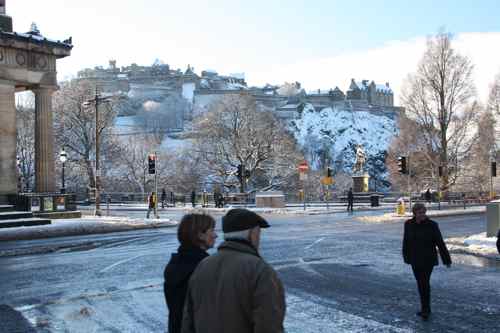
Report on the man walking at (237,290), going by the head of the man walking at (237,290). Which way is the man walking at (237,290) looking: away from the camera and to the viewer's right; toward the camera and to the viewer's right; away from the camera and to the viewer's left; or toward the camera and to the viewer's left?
away from the camera and to the viewer's right

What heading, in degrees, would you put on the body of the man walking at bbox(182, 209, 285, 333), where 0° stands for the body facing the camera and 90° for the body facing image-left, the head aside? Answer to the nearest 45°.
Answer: approximately 225°

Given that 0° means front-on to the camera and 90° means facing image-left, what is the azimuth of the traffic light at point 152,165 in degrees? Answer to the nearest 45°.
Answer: approximately 0°

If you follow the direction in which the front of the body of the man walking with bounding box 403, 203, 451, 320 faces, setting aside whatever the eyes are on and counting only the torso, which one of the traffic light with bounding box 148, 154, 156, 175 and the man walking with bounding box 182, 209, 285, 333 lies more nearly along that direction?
the man walking

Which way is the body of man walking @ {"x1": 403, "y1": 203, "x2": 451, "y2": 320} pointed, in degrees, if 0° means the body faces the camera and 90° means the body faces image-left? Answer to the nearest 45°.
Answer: approximately 0°

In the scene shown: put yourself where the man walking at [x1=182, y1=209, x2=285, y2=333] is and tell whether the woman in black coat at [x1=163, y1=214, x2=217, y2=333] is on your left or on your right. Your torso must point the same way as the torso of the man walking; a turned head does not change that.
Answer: on your left

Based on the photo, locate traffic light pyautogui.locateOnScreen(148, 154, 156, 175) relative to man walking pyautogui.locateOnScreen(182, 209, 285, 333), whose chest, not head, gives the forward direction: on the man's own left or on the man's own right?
on the man's own left

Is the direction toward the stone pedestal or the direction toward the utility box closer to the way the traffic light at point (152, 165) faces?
the utility box

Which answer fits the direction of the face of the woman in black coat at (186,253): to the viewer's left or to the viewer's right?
to the viewer's right

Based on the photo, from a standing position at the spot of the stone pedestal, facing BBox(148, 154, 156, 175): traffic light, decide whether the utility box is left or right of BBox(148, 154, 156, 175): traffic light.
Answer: left
